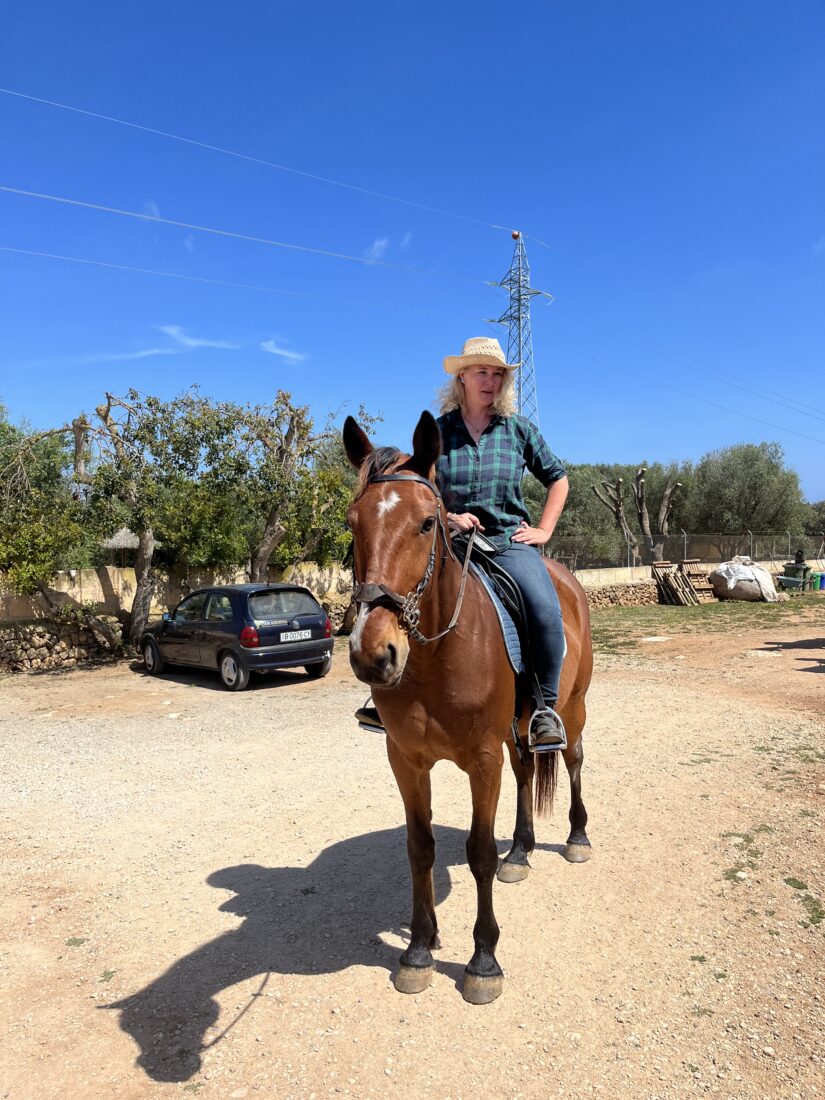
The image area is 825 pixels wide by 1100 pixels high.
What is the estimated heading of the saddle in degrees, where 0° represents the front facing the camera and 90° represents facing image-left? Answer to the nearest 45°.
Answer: approximately 45°

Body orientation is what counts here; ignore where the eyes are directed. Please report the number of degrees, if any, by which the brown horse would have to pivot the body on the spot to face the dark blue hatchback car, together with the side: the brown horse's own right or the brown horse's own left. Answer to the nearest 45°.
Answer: approximately 90° to the brown horse's own right

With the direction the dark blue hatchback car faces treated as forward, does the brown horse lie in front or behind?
behind

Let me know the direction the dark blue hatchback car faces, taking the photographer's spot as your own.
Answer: facing away from the viewer and to the left of the viewer

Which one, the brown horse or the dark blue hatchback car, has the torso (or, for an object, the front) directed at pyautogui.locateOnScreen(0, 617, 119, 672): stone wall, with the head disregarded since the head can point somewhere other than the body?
the dark blue hatchback car

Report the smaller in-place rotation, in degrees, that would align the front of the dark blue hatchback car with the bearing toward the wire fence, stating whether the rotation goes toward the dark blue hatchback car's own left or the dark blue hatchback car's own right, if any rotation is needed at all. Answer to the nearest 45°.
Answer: approximately 90° to the dark blue hatchback car's own right

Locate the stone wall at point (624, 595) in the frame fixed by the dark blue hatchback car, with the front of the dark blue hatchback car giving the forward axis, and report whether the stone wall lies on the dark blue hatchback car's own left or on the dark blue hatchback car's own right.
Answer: on the dark blue hatchback car's own right

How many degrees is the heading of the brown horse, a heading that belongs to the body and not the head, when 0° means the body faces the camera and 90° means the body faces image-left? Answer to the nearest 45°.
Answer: approximately 45°

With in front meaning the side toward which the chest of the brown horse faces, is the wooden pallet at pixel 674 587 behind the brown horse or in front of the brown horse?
behind
